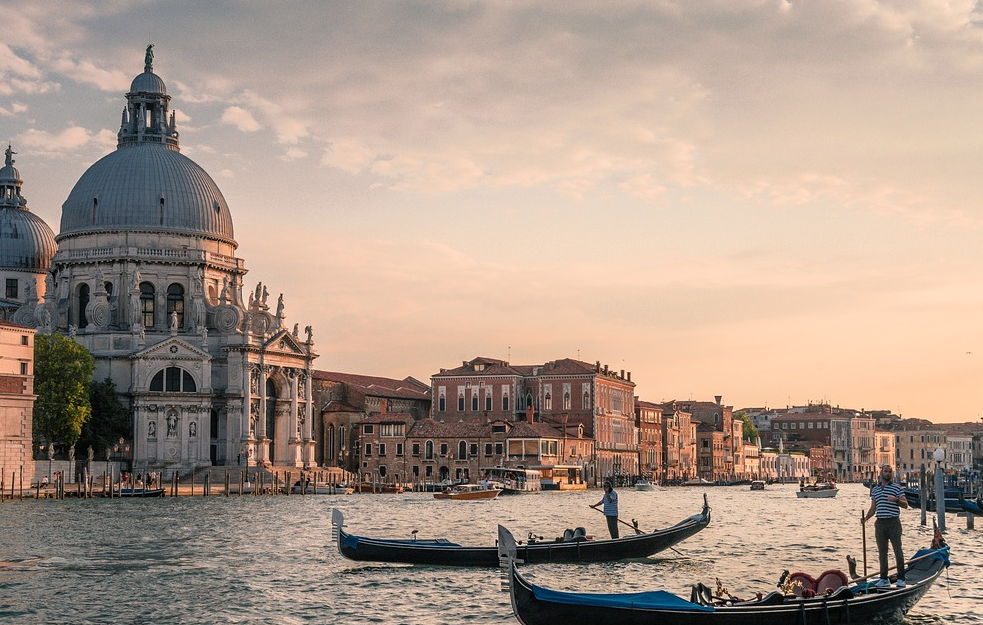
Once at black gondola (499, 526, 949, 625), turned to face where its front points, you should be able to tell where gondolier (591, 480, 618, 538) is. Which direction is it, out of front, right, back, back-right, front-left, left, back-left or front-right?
right

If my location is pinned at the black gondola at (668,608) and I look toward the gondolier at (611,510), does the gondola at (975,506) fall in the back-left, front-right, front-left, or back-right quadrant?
front-right

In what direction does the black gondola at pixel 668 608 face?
to the viewer's left

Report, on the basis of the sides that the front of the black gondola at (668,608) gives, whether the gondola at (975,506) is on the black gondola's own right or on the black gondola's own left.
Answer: on the black gondola's own right
